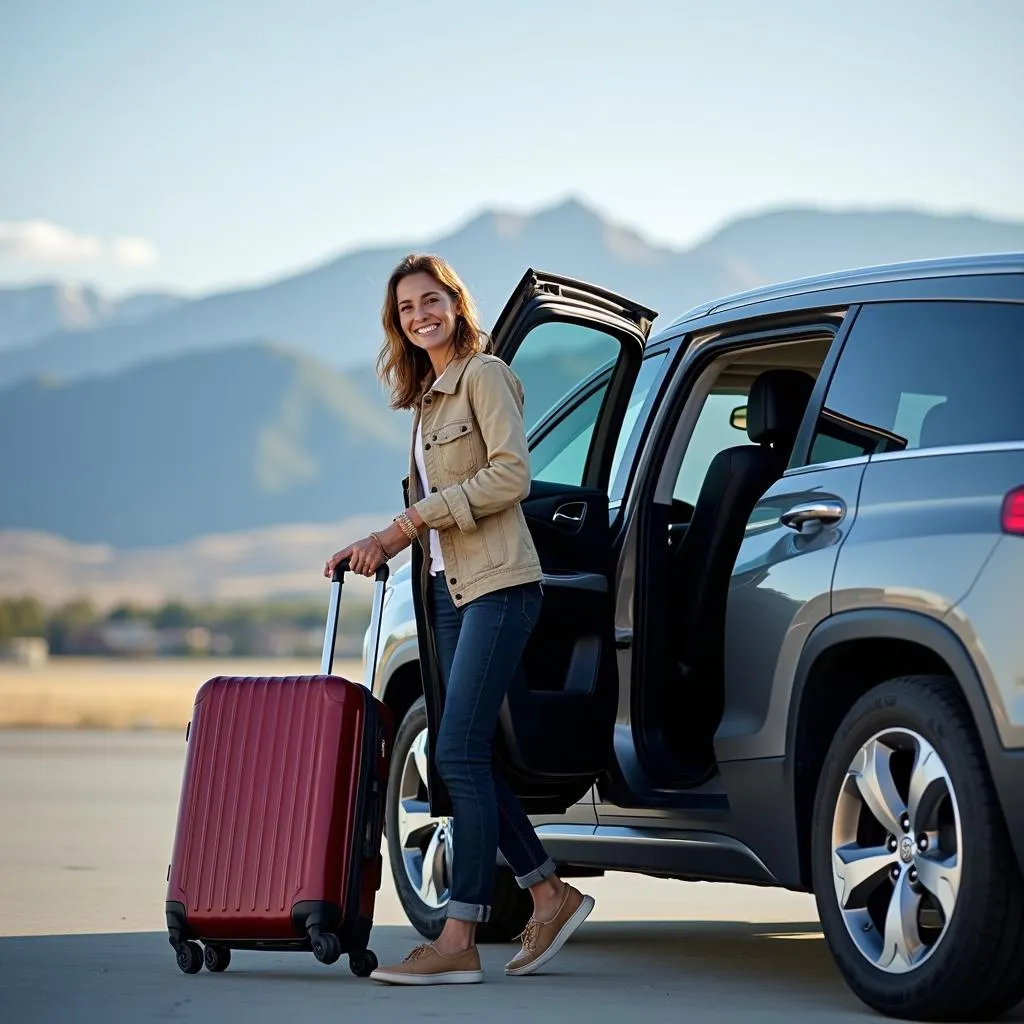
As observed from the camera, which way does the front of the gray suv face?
facing away from the viewer and to the left of the viewer

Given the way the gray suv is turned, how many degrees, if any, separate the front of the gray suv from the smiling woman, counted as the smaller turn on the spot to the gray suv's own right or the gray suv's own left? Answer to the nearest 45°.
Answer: approximately 45° to the gray suv's own left

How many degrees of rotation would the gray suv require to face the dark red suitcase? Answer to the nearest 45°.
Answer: approximately 45° to its left
